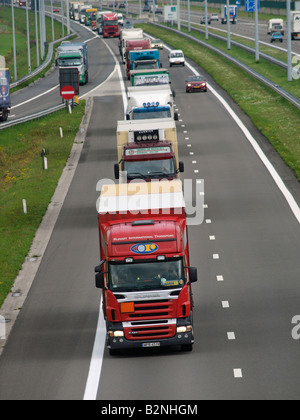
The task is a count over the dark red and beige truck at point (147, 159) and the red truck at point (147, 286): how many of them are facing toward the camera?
2

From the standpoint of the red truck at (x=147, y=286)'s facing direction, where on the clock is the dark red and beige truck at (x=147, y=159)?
The dark red and beige truck is roughly at 6 o'clock from the red truck.

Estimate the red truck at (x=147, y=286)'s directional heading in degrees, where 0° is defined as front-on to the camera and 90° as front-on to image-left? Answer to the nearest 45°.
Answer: approximately 0°

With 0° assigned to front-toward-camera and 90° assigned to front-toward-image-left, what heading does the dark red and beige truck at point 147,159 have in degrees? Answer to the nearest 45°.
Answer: approximately 0°

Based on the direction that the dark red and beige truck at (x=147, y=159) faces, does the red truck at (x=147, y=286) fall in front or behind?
in front
